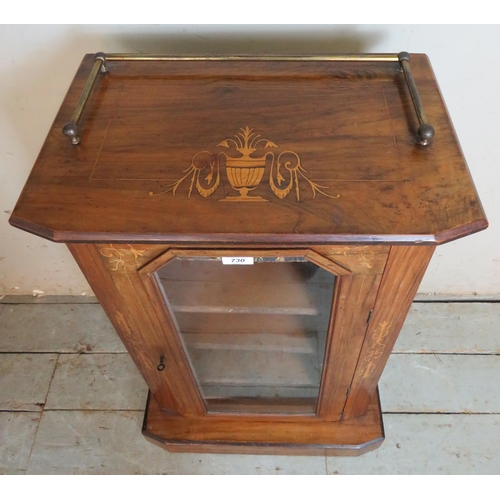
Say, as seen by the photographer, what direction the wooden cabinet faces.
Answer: facing the viewer
